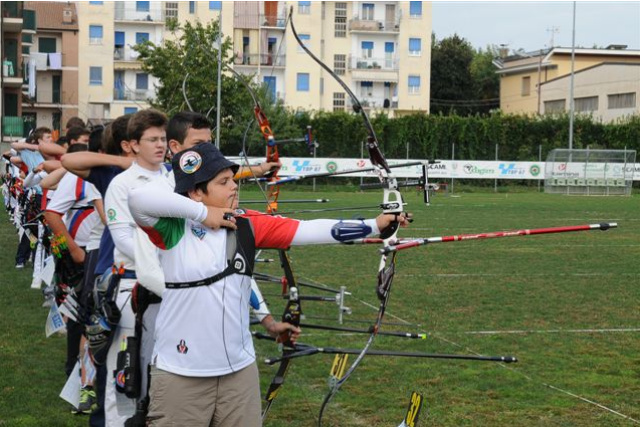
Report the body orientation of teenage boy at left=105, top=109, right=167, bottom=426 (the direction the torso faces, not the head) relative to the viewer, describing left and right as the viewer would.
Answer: facing the viewer and to the right of the viewer

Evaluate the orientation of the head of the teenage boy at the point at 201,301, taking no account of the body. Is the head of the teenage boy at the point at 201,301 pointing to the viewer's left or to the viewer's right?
to the viewer's right

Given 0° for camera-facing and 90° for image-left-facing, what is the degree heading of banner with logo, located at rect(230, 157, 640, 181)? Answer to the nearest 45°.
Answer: approximately 0°

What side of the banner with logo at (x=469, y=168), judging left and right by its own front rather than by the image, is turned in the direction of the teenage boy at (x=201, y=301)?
front

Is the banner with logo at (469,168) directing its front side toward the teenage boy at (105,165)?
yes
